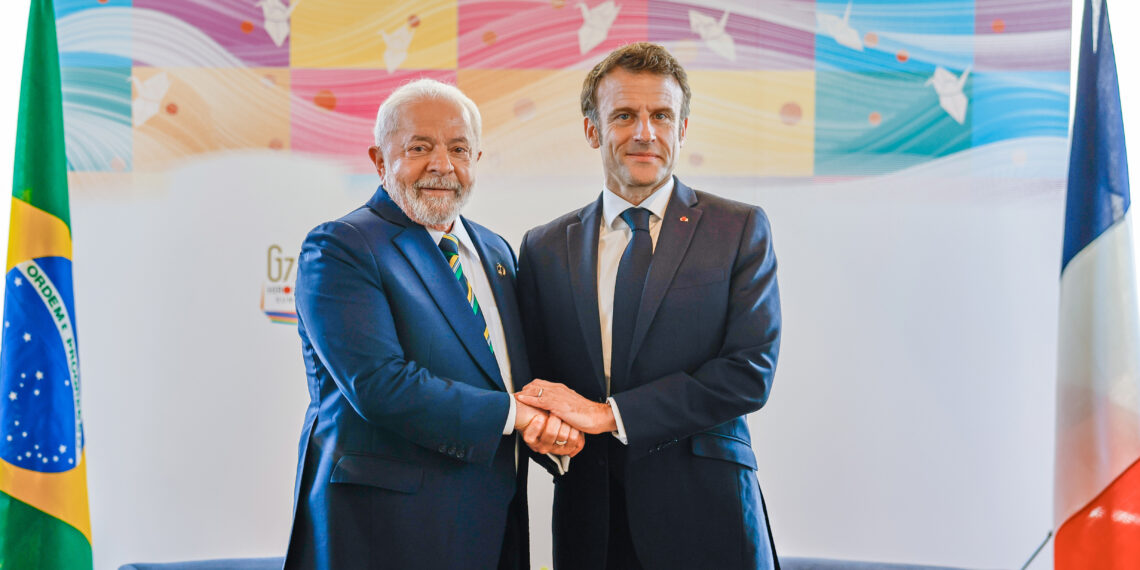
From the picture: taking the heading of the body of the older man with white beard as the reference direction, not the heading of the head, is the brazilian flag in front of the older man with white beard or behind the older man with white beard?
behind

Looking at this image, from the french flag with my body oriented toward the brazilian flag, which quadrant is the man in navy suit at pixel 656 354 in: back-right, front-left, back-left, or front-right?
front-left

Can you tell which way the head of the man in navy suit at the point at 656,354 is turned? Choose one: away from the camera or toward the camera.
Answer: toward the camera

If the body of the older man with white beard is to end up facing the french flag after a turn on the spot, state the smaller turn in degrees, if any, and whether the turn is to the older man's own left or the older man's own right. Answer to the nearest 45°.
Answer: approximately 45° to the older man's own left

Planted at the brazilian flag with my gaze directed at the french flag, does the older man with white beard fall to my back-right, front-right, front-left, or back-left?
front-right

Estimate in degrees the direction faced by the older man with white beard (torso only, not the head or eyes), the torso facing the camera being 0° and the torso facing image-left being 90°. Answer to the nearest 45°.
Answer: approximately 315°

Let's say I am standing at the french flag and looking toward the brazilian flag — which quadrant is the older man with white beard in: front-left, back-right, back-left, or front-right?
front-left

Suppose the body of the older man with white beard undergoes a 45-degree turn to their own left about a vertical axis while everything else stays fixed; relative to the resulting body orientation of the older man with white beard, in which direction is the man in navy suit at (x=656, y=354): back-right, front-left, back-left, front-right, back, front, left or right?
front

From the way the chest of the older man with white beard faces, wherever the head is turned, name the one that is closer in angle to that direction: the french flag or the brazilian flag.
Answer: the french flag
